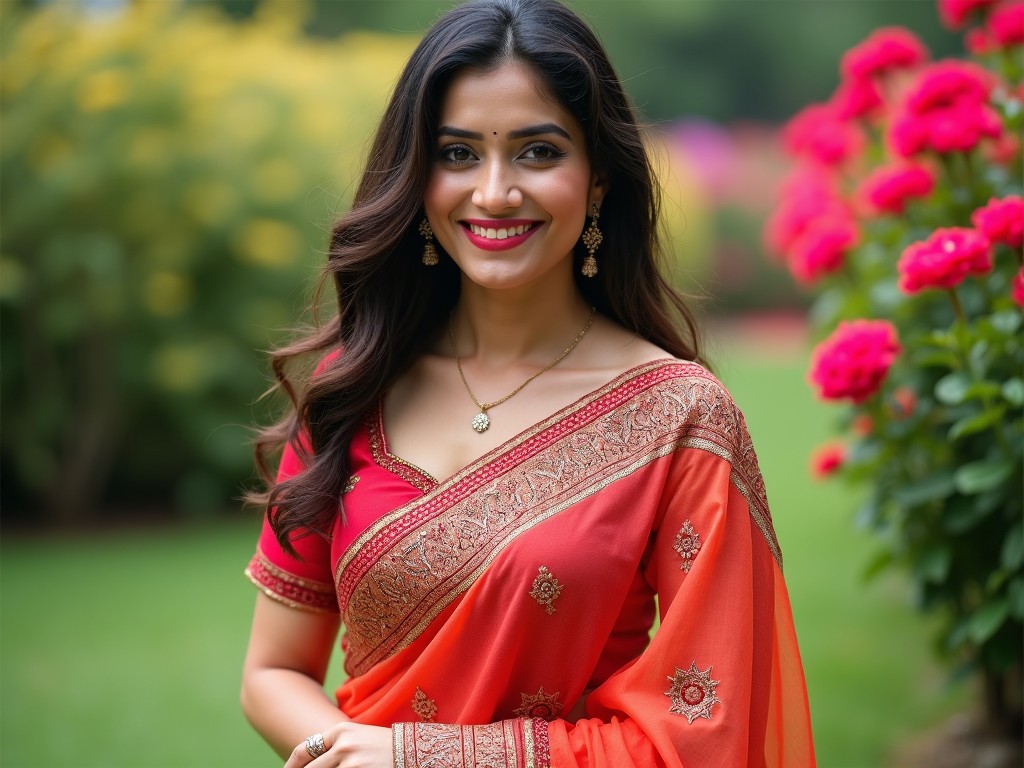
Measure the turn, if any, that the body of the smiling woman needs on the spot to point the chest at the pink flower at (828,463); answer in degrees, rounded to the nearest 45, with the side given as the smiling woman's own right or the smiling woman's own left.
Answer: approximately 135° to the smiling woman's own left

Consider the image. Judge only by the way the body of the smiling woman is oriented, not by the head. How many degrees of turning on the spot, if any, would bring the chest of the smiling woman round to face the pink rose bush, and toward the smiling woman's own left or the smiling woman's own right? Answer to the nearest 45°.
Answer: approximately 135° to the smiling woman's own left

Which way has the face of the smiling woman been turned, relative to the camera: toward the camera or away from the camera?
toward the camera

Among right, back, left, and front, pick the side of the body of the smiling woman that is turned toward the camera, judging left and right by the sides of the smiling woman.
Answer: front

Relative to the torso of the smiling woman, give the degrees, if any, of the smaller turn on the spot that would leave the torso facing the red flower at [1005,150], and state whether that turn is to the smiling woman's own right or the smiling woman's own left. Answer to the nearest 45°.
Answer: approximately 135° to the smiling woman's own left
